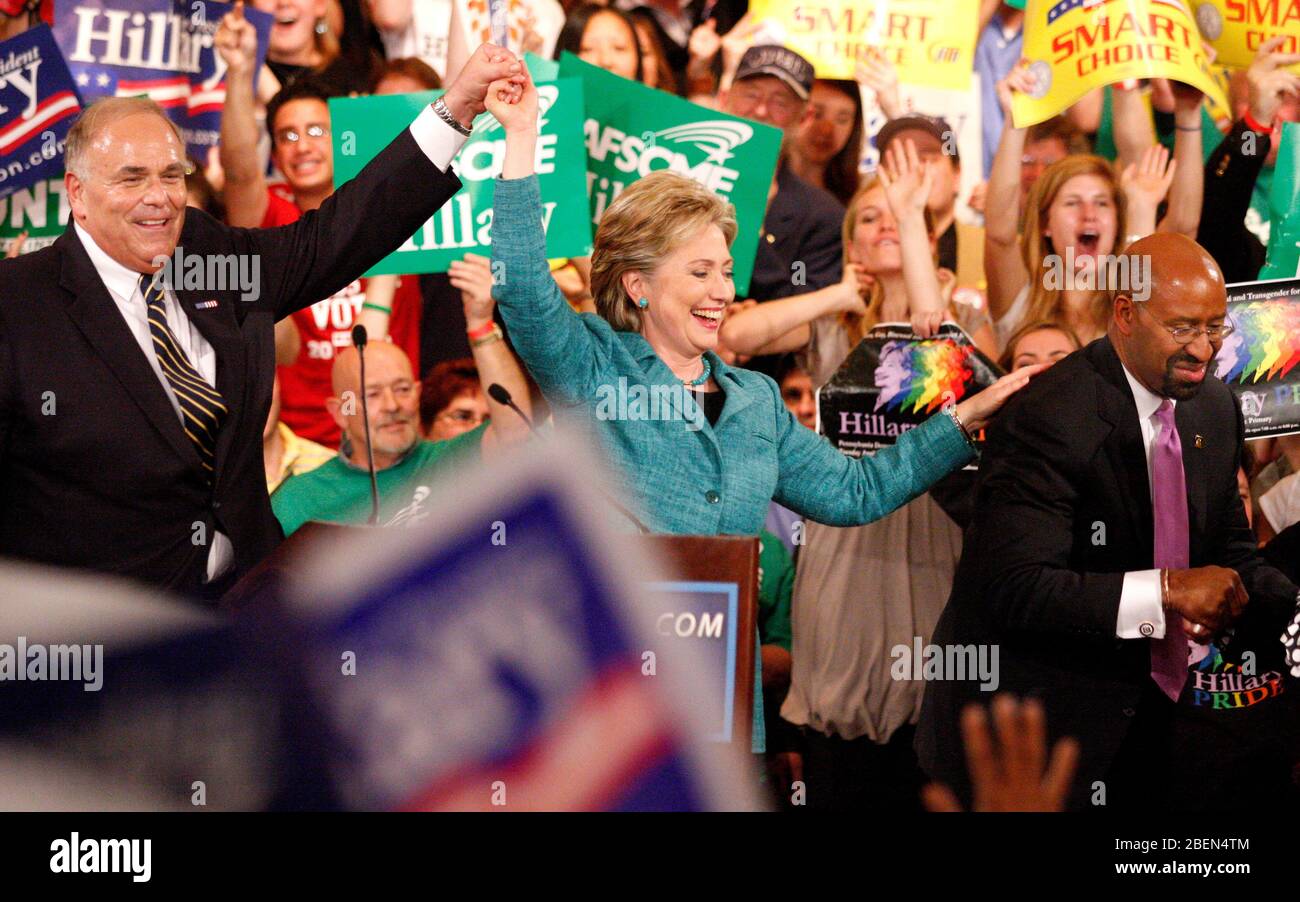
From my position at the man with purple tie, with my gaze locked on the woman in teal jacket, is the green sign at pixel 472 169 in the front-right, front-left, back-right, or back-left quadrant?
front-right

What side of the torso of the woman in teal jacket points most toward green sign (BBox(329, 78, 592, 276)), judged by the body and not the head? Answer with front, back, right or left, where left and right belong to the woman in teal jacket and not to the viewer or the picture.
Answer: back

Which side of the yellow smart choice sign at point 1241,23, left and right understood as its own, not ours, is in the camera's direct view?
front

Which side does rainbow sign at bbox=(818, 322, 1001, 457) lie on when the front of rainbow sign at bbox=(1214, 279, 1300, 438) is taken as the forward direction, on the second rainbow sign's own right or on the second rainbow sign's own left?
on the second rainbow sign's own right

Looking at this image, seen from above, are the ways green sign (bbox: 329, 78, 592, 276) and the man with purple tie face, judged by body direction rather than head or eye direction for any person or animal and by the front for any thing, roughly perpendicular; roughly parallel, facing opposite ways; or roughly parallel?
roughly parallel

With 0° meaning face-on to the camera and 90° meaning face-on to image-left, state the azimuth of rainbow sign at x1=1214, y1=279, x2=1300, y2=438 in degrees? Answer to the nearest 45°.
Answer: approximately 0°

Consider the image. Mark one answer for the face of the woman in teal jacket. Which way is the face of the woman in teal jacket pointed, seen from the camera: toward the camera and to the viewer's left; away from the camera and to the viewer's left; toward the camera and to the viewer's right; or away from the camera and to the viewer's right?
toward the camera and to the viewer's right

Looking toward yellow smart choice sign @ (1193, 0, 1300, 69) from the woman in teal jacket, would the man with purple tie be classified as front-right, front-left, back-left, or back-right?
front-right

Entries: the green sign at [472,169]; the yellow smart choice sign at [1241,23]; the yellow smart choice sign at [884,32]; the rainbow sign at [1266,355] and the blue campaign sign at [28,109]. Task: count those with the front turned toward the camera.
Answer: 5

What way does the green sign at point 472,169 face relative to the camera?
toward the camera

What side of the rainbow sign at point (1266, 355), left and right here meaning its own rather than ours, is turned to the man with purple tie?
front

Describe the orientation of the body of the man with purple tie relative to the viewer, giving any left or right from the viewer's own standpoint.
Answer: facing the viewer and to the right of the viewer

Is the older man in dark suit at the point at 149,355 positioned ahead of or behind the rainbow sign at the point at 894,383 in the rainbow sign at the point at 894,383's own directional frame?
ahead

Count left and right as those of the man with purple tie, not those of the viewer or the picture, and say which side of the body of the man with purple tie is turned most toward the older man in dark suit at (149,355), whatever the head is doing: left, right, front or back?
right

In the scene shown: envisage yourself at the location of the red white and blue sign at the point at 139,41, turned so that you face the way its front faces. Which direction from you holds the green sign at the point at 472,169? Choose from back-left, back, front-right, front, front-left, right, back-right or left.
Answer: front-left

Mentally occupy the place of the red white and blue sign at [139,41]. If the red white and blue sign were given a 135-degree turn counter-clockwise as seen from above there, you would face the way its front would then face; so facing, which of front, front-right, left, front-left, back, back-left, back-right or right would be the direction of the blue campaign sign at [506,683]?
back-right

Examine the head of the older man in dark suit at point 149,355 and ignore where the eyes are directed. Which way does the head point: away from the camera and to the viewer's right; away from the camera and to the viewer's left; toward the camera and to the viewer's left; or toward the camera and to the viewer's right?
toward the camera and to the viewer's right

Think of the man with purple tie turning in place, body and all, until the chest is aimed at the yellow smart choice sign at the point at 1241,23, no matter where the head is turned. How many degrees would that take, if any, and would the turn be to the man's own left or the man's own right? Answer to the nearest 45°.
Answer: approximately 135° to the man's own left

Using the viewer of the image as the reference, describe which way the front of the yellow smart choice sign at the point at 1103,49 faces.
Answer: facing the viewer

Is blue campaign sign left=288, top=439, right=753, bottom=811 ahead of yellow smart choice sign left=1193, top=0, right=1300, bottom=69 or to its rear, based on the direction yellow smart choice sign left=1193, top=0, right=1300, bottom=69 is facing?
ahead
